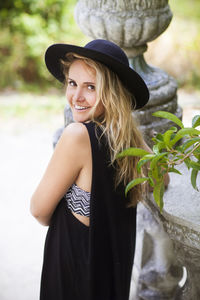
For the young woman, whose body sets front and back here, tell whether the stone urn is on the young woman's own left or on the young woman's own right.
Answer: on the young woman's own right
